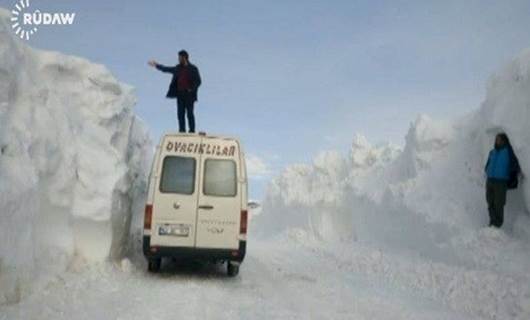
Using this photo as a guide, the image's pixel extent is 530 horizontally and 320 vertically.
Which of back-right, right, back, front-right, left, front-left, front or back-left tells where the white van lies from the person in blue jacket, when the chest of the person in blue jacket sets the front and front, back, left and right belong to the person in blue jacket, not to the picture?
front

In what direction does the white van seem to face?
away from the camera

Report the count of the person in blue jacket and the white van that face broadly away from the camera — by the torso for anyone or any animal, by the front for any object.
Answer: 1

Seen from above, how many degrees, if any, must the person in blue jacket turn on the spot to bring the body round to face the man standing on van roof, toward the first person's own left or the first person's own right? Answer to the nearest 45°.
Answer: approximately 45° to the first person's own right

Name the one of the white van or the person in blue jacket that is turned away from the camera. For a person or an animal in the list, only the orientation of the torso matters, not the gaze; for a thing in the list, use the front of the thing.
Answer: the white van

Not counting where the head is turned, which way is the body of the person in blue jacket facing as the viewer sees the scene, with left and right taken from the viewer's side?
facing the viewer and to the left of the viewer

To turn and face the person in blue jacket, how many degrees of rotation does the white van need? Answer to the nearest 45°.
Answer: approximately 90° to its right
